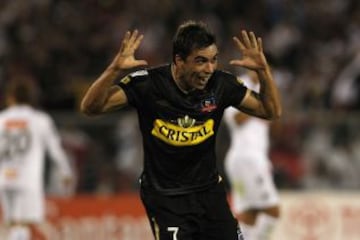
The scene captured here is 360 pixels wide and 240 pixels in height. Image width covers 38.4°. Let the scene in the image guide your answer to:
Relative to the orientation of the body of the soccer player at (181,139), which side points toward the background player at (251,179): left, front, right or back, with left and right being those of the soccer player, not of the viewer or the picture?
back

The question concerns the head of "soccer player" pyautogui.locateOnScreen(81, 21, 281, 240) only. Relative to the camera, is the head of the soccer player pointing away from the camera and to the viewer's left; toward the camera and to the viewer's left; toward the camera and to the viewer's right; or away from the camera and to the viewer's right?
toward the camera and to the viewer's right

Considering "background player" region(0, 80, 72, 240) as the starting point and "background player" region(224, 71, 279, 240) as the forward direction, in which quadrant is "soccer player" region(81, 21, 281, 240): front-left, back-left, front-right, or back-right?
front-right

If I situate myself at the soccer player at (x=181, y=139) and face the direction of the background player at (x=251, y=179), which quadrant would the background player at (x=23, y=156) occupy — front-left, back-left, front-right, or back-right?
front-left

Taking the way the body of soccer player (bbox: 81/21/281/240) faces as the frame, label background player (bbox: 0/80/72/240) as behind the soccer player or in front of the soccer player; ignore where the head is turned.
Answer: behind

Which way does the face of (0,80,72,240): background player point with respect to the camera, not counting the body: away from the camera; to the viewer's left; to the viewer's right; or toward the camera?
away from the camera

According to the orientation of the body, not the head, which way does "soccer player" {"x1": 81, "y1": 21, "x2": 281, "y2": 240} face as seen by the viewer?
toward the camera
